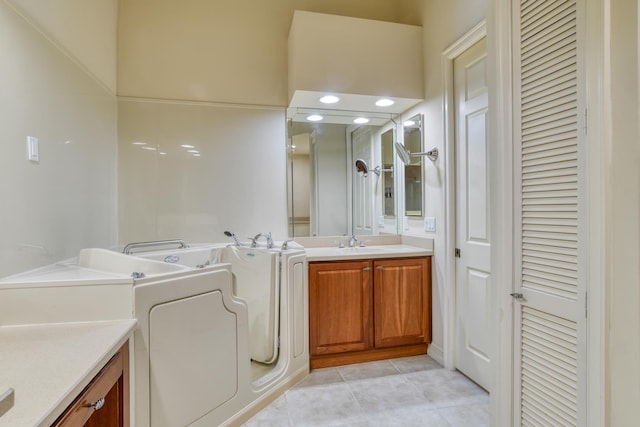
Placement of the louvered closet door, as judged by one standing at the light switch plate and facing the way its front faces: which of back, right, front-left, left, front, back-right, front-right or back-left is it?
front

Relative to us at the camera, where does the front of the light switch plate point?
facing the viewer and to the right of the viewer

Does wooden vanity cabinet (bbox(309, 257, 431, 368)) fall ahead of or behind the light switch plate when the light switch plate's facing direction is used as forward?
ahead

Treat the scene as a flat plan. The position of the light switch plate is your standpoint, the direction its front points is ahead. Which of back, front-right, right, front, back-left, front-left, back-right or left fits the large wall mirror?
front-left

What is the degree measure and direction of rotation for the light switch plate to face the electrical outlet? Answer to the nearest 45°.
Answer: approximately 45° to its left

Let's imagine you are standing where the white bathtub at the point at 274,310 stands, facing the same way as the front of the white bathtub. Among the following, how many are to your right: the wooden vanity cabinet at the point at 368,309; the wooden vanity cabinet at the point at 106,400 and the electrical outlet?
1

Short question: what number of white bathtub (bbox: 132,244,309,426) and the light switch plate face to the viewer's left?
0

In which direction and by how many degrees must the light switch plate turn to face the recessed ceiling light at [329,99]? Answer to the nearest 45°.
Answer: approximately 45° to its left

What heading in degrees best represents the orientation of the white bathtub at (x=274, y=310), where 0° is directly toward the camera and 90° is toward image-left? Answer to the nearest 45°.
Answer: approximately 315°
